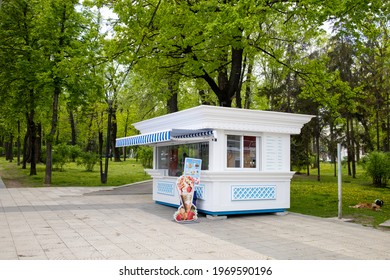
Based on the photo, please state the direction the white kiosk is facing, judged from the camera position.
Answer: facing the viewer and to the left of the viewer

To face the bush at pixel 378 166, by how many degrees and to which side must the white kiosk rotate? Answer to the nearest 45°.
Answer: approximately 180°

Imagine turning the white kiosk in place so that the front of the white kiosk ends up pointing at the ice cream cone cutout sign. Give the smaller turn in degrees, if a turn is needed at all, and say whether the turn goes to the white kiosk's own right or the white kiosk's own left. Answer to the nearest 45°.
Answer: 0° — it already faces it

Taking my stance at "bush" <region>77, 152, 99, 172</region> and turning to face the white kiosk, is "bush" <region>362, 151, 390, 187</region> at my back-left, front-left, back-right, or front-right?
front-left

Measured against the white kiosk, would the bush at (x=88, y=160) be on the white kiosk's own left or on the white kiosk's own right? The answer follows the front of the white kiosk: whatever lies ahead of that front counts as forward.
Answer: on the white kiosk's own right

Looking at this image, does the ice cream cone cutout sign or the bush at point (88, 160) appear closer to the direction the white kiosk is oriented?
the ice cream cone cutout sign
